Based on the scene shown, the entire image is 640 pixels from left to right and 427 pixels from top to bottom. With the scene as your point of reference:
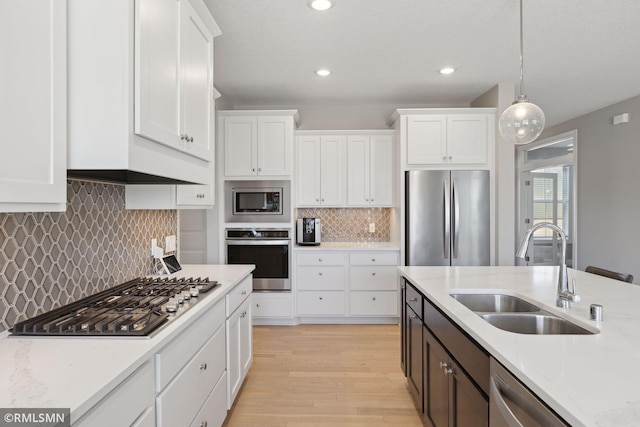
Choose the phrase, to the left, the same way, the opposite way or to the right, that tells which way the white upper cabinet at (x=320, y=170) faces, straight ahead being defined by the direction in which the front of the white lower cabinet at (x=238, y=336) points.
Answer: to the right

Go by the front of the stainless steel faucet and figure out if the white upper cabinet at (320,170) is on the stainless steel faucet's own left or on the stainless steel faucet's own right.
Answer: on the stainless steel faucet's own right

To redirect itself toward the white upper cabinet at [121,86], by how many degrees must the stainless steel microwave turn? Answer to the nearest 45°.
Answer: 0° — it already faces it

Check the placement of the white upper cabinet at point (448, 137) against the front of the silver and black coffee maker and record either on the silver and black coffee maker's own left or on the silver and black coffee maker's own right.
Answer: on the silver and black coffee maker's own left

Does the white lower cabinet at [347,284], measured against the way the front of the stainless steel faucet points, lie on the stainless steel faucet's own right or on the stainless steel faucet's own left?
on the stainless steel faucet's own right

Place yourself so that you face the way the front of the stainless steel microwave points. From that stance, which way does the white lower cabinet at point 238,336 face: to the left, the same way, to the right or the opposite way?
to the left
